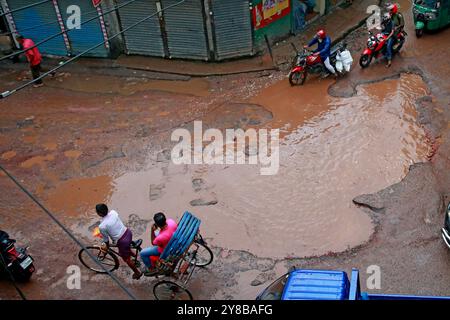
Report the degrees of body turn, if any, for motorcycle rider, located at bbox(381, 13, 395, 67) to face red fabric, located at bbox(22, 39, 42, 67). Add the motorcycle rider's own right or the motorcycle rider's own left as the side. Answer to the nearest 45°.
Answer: approximately 45° to the motorcycle rider's own right

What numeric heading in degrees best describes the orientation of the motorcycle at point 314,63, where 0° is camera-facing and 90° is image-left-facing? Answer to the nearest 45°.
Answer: approximately 45°

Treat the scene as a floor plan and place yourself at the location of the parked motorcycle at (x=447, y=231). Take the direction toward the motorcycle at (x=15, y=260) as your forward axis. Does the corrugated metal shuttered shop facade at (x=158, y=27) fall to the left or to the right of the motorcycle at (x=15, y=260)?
right

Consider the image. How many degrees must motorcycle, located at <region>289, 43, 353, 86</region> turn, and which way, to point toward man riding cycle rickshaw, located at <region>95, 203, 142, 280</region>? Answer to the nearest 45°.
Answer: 0° — it already faces them

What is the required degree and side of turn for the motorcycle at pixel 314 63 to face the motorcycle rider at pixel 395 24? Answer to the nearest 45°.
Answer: approximately 180°

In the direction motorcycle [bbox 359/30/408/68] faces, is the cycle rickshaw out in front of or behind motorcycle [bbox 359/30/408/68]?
in front

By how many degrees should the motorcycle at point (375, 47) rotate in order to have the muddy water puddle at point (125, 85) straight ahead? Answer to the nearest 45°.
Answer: approximately 45° to its right

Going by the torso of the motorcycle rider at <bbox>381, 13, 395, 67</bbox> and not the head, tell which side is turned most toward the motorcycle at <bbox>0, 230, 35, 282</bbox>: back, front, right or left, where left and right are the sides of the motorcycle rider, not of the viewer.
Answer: front

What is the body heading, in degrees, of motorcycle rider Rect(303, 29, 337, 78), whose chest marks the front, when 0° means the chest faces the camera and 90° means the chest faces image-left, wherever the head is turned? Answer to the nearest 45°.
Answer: approximately 45°

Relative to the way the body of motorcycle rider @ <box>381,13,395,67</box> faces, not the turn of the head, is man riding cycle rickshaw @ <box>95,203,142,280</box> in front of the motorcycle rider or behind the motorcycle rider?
in front
